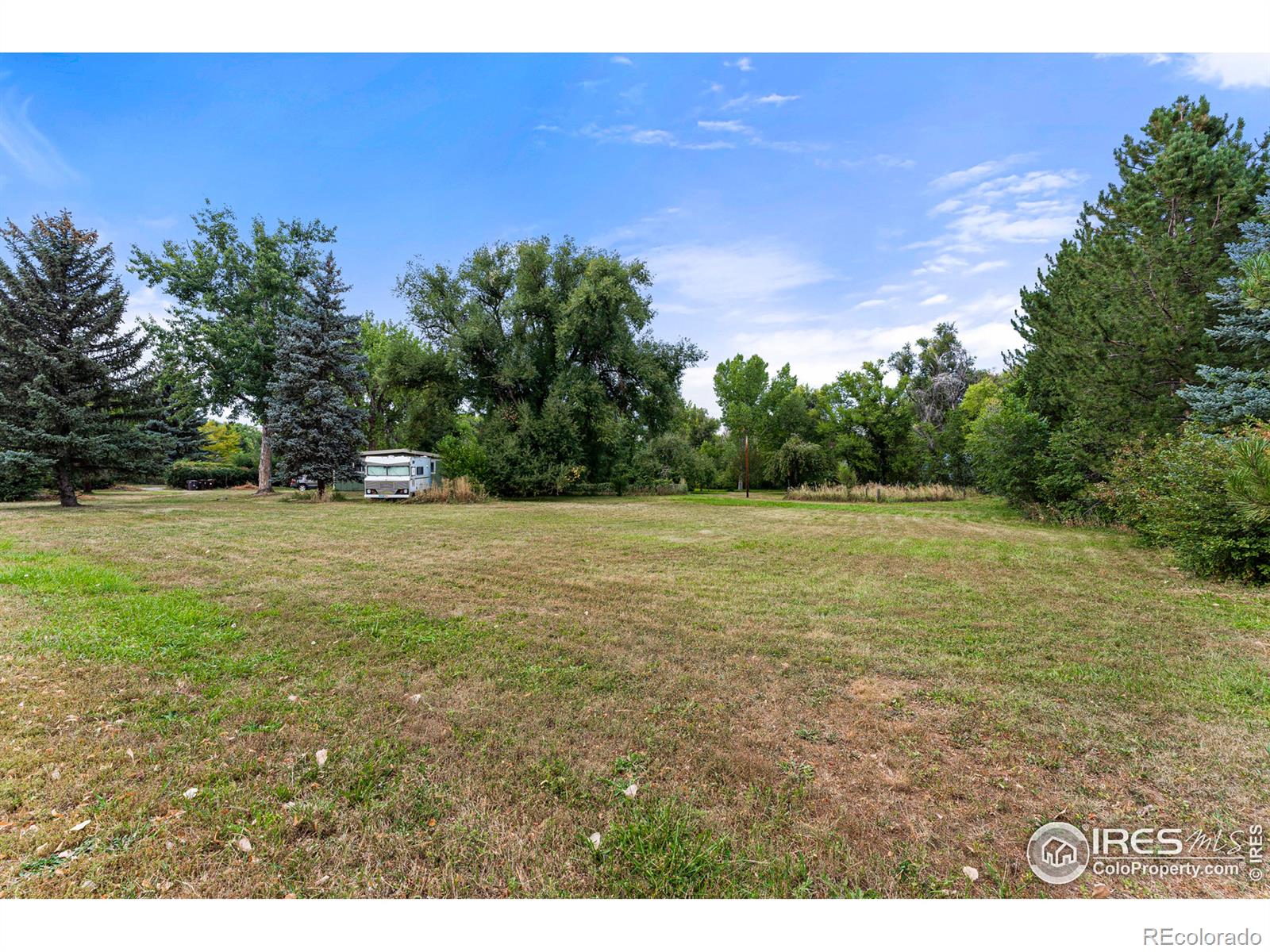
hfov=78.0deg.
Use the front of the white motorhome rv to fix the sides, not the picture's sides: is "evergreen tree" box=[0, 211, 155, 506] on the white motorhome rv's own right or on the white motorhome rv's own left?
on the white motorhome rv's own right

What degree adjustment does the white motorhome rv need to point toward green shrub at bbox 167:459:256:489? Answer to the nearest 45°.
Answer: approximately 135° to its right

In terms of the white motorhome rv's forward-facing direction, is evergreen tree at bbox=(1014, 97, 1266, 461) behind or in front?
in front

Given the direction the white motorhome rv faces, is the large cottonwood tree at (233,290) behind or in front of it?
behind

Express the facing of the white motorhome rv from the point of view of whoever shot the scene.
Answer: facing the viewer

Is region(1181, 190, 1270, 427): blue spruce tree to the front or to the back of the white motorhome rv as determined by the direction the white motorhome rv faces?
to the front

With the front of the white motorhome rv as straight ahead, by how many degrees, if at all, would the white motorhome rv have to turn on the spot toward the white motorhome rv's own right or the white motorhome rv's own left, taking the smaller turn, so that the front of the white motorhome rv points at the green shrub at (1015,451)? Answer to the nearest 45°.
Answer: approximately 45° to the white motorhome rv's own left
